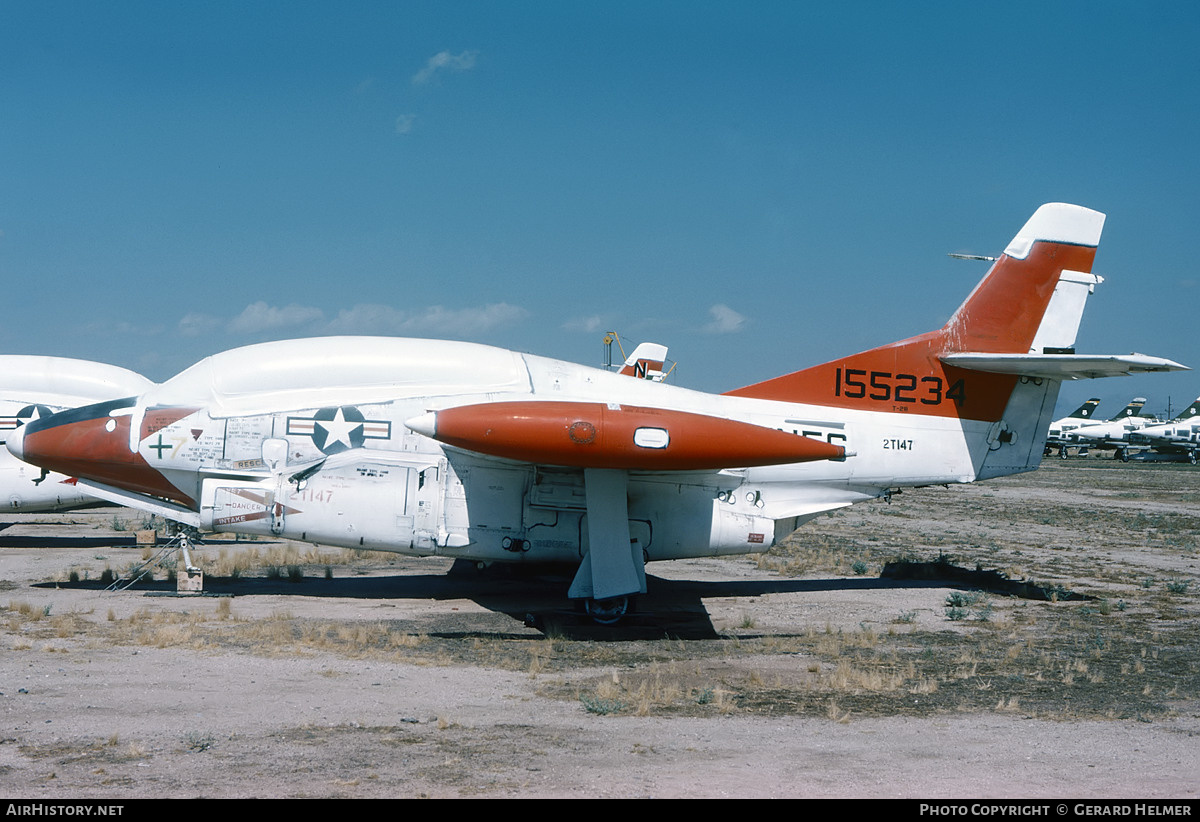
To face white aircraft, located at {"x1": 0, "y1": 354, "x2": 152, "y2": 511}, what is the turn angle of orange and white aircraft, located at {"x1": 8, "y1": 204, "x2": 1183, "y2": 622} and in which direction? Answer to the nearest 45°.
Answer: approximately 45° to its right

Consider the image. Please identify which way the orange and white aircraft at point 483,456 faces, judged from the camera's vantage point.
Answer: facing to the left of the viewer
